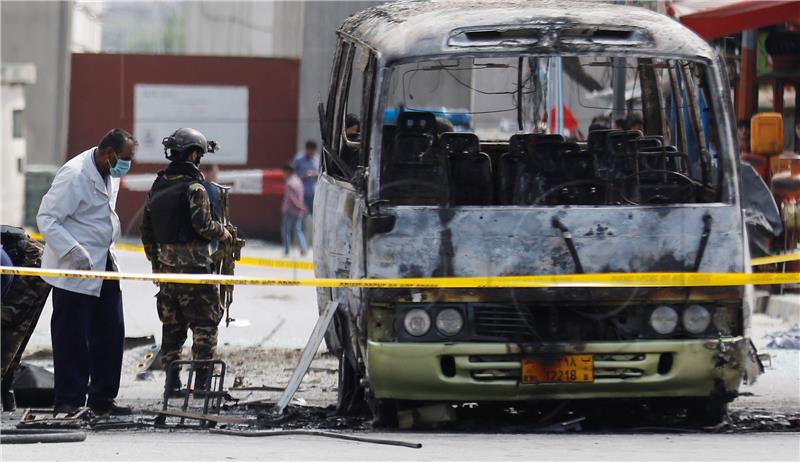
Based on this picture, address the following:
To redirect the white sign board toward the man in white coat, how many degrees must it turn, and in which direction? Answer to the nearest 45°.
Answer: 0° — it already faces them

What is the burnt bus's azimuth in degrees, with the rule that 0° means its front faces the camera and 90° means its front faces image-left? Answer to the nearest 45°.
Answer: approximately 0°

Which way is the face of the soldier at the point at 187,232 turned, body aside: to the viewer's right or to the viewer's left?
to the viewer's right

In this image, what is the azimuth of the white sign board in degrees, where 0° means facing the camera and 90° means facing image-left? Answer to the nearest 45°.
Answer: approximately 0°

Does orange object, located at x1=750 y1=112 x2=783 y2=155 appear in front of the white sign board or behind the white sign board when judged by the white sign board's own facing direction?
in front

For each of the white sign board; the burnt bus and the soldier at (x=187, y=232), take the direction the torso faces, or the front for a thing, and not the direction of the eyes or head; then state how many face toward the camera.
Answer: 2

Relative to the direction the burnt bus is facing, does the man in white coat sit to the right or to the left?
on its right

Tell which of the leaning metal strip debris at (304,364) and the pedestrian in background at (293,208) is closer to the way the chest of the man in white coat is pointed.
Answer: the leaning metal strip debris

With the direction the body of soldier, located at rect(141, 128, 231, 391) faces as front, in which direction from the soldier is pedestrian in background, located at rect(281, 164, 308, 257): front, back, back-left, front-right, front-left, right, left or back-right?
front-left

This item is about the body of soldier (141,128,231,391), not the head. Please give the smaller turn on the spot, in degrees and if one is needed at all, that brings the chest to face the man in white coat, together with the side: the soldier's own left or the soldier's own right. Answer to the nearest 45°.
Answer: approximately 180°

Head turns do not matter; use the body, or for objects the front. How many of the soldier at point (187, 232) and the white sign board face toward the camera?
1
